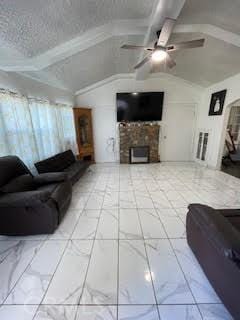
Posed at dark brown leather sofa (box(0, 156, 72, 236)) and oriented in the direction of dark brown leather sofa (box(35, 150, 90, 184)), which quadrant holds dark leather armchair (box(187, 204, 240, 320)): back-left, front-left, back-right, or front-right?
back-right

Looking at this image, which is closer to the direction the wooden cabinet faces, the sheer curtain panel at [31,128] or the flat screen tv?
the sheer curtain panel

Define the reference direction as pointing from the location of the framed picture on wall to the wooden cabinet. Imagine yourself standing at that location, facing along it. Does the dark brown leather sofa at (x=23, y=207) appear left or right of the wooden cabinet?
left

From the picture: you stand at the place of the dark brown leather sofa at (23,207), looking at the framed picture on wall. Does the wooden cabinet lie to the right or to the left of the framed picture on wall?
left

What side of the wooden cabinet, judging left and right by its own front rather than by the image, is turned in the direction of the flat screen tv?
left

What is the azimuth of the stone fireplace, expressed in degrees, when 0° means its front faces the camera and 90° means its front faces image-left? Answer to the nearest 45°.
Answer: approximately 0°
